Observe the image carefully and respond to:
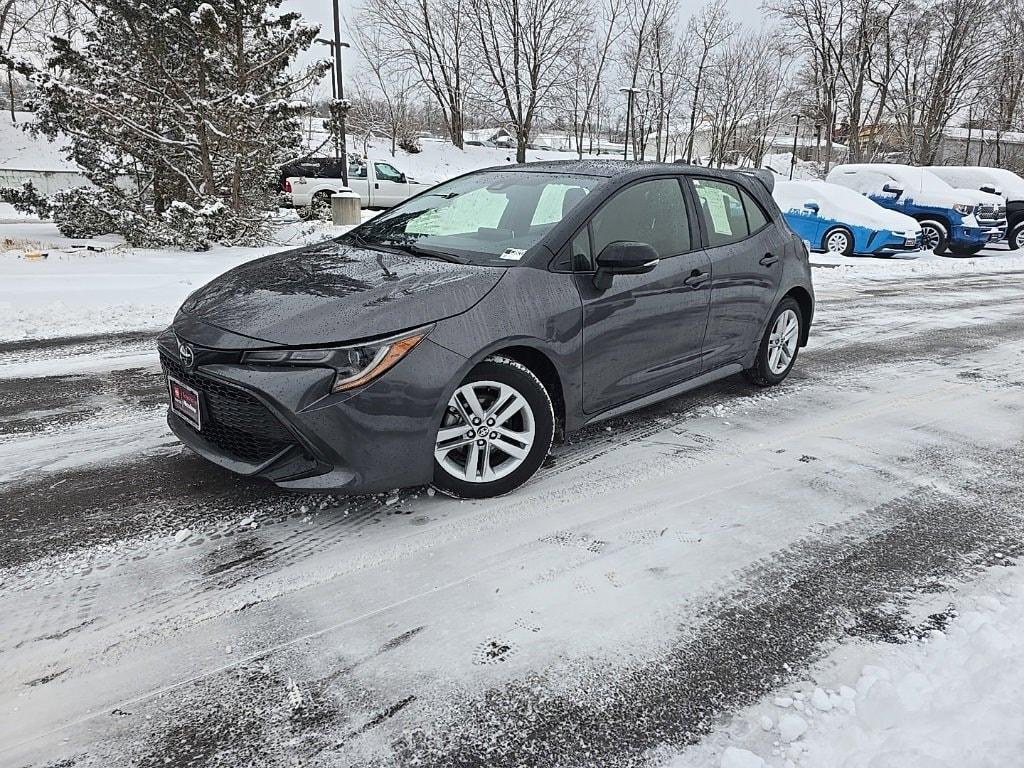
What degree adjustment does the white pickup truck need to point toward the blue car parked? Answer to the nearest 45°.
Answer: approximately 45° to its right

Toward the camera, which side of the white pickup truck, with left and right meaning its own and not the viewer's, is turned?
right

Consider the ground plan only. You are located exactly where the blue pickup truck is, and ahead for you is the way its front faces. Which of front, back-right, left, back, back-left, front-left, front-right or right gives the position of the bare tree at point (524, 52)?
back

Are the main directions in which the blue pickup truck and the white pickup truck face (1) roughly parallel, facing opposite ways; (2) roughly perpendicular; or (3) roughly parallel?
roughly perpendicular

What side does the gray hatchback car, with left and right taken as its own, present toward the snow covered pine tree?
right

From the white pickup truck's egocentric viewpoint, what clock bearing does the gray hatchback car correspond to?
The gray hatchback car is roughly at 3 o'clock from the white pickup truck.

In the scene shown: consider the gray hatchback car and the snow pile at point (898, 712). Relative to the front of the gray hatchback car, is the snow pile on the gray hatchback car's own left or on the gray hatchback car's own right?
on the gray hatchback car's own left

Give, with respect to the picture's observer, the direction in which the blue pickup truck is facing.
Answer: facing the viewer and to the right of the viewer

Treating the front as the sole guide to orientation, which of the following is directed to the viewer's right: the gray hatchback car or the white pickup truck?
the white pickup truck

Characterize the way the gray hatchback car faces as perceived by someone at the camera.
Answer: facing the viewer and to the left of the viewer

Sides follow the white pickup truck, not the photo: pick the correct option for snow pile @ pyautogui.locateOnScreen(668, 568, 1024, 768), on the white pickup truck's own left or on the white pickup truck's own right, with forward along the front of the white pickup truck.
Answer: on the white pickup truck's own right

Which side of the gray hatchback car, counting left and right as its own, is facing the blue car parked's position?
back

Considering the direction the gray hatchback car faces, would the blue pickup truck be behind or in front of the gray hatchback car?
behind
